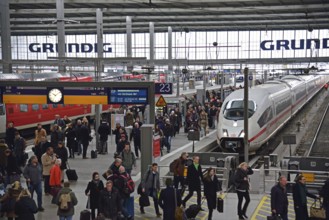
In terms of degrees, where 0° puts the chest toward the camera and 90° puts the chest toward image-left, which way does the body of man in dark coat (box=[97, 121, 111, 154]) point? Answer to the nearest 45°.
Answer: approximately 180°

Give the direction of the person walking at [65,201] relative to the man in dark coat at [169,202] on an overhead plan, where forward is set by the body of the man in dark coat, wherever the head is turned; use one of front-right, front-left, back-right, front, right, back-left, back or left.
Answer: left

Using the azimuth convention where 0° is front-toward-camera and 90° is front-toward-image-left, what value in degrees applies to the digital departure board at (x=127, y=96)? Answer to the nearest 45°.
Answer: approximately 0°

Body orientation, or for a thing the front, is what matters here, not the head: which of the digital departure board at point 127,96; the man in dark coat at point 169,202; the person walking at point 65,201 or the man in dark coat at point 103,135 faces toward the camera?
the digital departure board

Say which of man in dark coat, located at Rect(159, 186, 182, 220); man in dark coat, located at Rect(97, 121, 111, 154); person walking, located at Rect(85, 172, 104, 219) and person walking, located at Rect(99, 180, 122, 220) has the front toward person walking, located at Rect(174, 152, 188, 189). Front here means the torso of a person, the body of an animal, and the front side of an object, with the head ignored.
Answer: man in dark coat, located at Rect(159, 186, 182, 220)

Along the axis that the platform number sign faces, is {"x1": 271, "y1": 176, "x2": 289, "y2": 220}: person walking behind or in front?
in front

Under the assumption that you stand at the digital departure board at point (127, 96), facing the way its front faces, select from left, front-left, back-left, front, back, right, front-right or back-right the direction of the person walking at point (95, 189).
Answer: front

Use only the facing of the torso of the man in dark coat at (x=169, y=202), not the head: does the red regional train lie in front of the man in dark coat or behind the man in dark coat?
in front

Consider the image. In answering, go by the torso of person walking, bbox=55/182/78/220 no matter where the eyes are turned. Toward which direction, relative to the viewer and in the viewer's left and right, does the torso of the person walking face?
facing away from the viewer

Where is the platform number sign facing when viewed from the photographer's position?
facing the viewer

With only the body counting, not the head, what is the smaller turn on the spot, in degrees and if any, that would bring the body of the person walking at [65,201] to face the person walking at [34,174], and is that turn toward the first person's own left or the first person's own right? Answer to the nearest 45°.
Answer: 0° — they already face them
